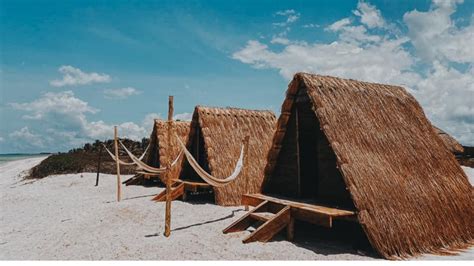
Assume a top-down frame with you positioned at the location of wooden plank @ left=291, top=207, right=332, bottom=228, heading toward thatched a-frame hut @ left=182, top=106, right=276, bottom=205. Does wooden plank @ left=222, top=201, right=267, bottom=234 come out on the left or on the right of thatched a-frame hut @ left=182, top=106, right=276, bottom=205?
left

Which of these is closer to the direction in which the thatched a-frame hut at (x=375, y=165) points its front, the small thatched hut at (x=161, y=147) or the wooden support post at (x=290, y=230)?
the wooden support post

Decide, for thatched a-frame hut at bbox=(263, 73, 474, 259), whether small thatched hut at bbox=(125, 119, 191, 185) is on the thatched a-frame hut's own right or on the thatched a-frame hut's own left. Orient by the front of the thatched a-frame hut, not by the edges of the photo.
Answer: on the thatched a-frame hut's own right

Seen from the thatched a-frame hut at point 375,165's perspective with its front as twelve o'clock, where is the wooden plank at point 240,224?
The wooden plank is roughly at 1 o'clock from the thatched a-frame hut.

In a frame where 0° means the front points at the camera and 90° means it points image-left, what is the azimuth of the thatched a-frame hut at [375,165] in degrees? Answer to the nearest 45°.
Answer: approximately 45°

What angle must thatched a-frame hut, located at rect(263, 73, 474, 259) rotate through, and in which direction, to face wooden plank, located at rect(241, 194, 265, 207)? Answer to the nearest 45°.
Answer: approximately 45° to its right
